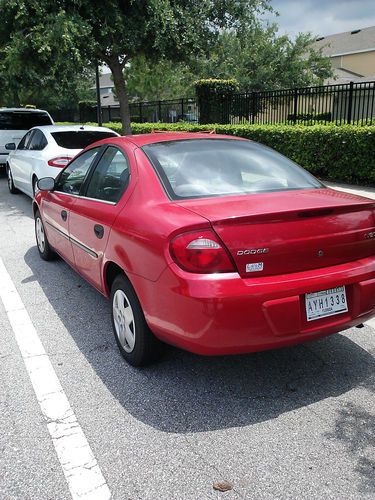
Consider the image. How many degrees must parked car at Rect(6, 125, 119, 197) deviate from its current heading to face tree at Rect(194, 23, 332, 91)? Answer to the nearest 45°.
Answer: approximately 90° to its right

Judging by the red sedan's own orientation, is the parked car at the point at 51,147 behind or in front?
in front

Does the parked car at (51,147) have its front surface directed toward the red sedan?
no

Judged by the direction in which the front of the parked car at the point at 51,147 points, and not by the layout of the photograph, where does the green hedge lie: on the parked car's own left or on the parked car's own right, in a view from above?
on the parked car's own right

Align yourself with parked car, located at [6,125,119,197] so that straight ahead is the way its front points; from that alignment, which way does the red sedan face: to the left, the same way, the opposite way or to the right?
the same way

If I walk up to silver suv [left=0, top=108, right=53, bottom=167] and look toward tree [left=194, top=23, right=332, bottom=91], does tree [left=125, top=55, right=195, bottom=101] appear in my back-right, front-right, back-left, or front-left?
front-left

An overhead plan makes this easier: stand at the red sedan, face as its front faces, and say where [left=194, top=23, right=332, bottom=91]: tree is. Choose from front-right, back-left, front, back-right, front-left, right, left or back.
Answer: front-right

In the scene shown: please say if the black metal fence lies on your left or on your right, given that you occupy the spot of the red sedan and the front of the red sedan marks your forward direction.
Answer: on your right

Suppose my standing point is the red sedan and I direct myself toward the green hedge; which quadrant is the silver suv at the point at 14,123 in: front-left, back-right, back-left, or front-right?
front-left

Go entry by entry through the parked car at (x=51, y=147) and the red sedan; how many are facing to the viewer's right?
0

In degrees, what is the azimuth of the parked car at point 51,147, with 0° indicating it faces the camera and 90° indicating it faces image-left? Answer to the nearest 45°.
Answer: approximately 135°

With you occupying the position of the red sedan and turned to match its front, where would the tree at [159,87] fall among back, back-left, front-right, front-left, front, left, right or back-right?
front-right

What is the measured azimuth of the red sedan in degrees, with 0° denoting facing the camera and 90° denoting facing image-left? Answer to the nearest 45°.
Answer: approximately 135°
